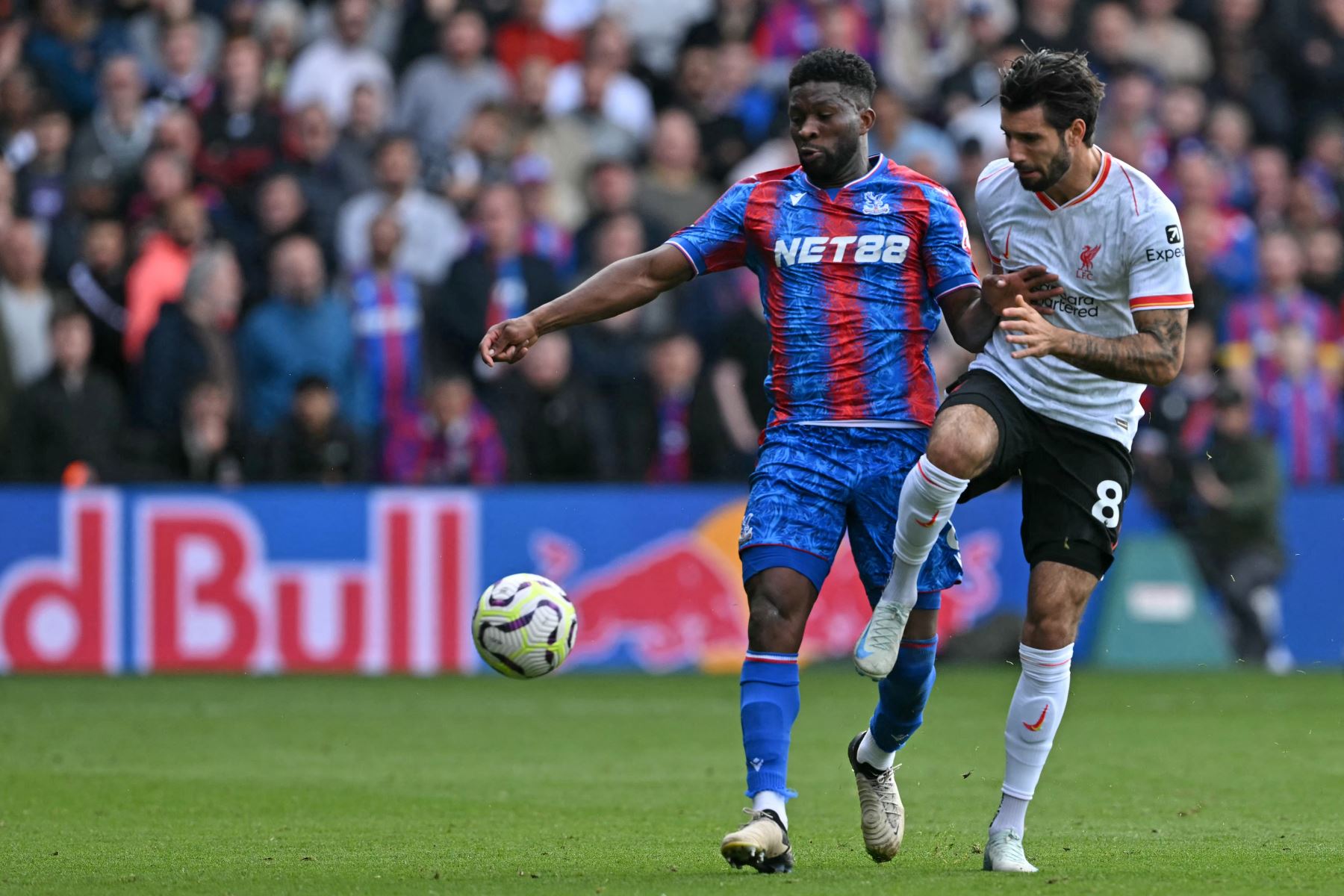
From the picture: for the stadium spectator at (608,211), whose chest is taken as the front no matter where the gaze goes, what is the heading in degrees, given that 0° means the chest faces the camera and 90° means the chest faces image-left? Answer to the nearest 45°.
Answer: approximately 0°

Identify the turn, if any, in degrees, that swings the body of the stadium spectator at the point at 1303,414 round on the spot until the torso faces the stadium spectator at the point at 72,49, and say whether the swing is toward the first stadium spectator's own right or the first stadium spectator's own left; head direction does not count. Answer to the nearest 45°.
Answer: approximately 90° to the first stadium spectator's own right

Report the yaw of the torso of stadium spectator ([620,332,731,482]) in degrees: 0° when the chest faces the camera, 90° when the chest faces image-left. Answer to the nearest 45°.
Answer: approximately 0°

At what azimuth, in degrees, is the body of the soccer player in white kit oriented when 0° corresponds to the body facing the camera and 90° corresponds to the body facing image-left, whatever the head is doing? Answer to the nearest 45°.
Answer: approximately 45°

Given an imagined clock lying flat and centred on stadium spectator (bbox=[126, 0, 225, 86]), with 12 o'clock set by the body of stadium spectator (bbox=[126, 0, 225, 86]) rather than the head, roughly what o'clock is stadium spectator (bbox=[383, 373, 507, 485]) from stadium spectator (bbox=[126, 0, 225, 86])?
stadium spectator (bbox=[383, 373, 507, 485]) is roughly at 11 o'clock from stadium spectator (bbox=[126, 0, 225, 86]).
